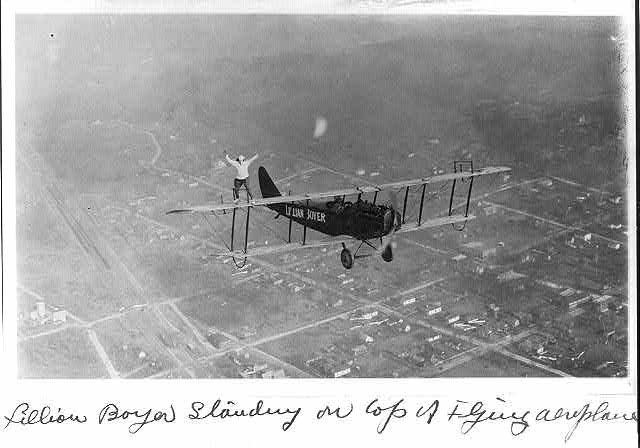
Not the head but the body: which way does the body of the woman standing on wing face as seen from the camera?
toward the camera

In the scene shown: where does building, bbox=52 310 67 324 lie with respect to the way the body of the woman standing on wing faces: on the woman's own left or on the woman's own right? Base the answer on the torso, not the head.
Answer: on the woman's own right

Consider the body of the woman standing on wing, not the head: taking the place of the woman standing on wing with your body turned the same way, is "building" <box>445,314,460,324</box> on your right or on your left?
on your left
